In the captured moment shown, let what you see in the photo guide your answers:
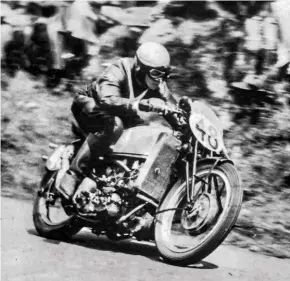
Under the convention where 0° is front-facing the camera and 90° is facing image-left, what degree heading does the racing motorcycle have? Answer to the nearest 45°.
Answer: approximately 315°

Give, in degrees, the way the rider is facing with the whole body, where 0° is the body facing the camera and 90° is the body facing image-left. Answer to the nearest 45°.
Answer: approximately 315°

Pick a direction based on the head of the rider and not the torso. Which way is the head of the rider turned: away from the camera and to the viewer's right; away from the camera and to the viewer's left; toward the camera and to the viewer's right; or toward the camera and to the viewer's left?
toward the camera and to the viewer's right
